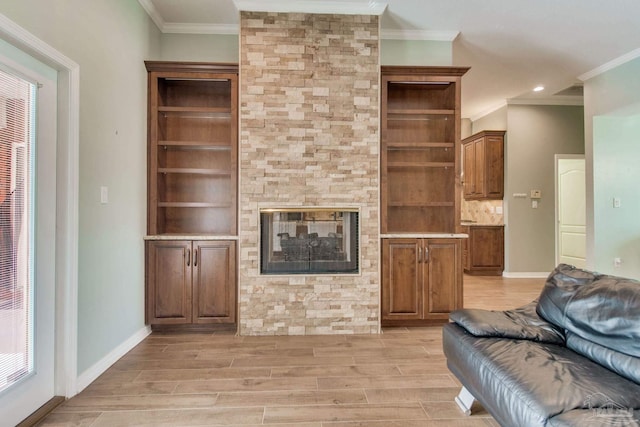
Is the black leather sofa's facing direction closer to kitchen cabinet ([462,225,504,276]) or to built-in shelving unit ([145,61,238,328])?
the built-in shelving unit

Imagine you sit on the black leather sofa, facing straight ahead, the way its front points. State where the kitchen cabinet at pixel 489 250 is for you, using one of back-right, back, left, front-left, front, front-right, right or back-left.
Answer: back-right

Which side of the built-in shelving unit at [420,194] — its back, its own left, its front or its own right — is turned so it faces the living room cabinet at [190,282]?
right

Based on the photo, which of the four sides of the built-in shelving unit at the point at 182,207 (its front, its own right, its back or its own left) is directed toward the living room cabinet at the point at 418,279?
left

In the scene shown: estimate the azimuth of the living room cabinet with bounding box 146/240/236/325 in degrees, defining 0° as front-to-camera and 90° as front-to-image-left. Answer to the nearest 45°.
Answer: approximately 0°

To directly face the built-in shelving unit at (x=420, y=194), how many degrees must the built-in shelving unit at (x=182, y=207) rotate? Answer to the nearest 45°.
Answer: approximately 90° to its left

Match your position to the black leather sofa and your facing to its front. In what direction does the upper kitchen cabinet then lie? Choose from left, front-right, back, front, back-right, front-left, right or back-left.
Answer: back-right
